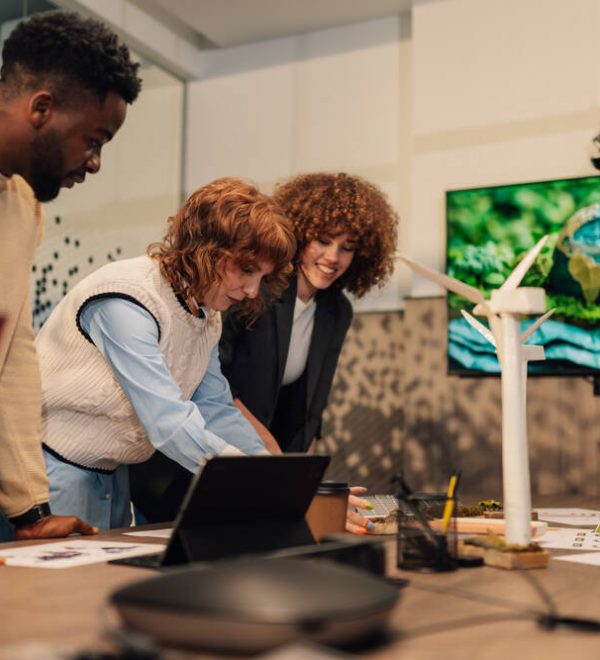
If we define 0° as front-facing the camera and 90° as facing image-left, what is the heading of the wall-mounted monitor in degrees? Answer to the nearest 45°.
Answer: approximately 45°

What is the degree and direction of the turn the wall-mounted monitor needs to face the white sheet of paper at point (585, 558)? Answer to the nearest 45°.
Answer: approximately 45° to its left

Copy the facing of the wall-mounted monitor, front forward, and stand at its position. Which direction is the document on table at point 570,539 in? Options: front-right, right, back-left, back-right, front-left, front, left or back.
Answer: front-left

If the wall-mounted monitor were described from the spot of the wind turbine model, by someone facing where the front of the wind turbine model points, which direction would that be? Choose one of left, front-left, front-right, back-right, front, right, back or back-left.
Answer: back-right

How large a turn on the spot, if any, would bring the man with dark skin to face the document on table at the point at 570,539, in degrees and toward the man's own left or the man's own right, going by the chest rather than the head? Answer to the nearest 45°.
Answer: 0° — they already face it

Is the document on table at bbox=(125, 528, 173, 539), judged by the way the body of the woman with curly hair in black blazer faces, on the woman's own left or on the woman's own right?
on the woman's own right

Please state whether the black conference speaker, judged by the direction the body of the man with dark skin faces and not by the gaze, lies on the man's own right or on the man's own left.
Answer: on the man's own right

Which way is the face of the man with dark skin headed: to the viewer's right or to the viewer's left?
to the viewer's right

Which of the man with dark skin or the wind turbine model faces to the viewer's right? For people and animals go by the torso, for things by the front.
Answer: the man with dark skin

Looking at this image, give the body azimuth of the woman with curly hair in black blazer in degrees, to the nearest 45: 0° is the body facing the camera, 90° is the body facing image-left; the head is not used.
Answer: approximately 315°

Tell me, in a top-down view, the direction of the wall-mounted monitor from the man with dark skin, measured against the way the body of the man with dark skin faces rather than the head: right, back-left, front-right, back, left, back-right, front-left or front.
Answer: front-left

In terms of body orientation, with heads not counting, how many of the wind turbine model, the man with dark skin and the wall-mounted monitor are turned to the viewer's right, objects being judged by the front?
1
